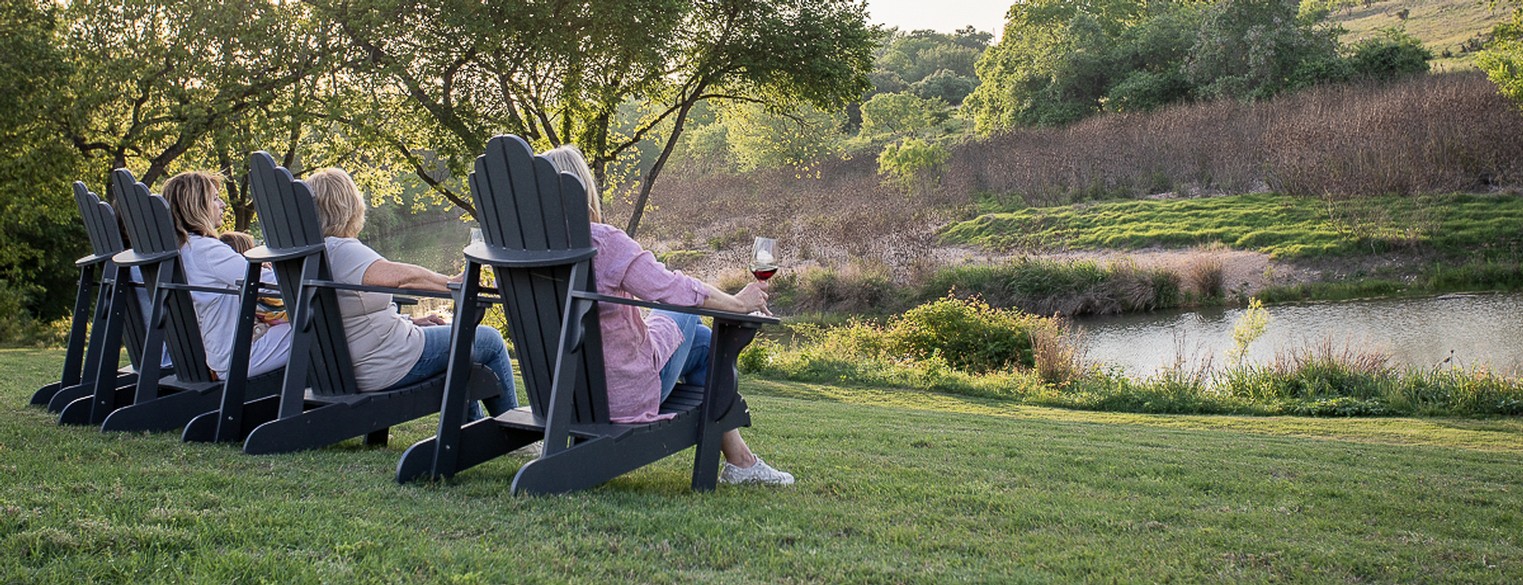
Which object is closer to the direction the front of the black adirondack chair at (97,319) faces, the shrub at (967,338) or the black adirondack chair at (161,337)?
the shrub

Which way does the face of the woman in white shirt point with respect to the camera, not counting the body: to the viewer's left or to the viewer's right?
to the viewer's right

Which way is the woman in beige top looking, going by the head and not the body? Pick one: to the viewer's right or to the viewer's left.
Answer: to the viewer's right

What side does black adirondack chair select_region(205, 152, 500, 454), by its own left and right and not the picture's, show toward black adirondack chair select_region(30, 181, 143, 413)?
left

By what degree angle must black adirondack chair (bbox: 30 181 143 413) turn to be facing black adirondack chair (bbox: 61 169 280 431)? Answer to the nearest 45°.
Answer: approximately 135° to its right

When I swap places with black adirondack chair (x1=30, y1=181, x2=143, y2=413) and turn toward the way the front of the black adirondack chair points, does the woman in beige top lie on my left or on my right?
on my right

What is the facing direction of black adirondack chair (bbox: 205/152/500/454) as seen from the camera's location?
facing away from the viewer and to the right of the viewer

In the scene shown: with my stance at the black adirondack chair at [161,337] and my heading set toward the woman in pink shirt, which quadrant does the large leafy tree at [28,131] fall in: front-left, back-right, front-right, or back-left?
back-left

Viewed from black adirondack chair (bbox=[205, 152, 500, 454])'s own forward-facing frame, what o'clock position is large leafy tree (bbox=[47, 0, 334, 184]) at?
The large leafy tree is roughly at 10 o'clock from the black adirondack chair.

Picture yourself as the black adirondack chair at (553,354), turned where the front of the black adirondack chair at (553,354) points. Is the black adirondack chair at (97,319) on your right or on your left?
on your left

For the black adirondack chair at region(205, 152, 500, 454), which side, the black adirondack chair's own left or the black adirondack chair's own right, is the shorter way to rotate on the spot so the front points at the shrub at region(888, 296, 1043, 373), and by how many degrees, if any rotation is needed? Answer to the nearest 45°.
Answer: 0° — it already faces it

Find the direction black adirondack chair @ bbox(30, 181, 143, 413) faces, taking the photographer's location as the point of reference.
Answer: facing away from the viewer and to the right of the viewer
